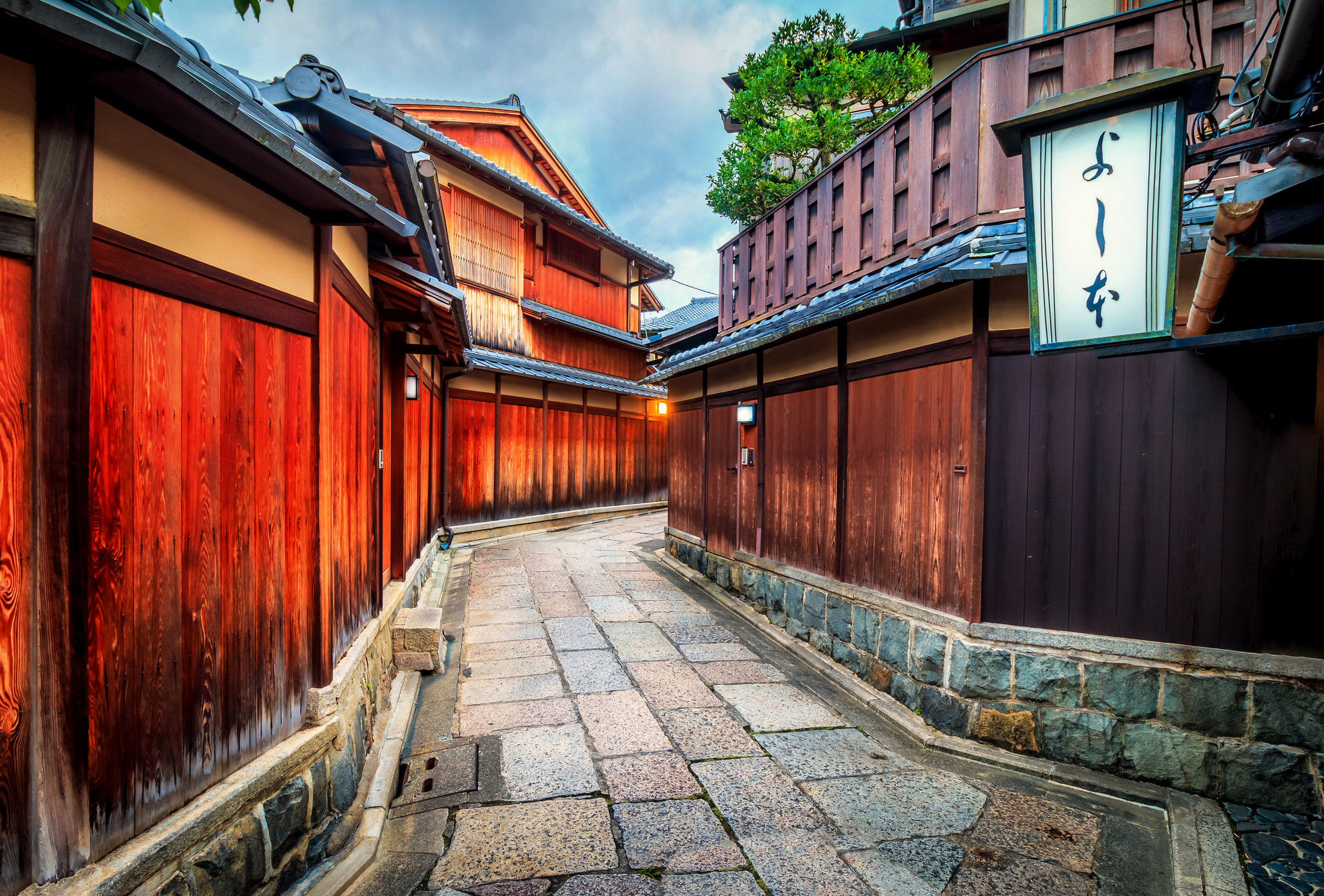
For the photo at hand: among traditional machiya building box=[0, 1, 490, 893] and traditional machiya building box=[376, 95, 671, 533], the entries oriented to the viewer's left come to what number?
0

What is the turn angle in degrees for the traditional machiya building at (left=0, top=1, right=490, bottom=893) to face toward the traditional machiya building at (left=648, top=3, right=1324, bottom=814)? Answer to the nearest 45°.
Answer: approximately 45° to its left

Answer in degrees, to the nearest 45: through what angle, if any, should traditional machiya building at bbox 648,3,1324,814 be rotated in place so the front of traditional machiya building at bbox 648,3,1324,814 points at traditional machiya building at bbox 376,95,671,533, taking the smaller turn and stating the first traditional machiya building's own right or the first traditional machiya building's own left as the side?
approximately 90° to the first traditional machiya building's own right

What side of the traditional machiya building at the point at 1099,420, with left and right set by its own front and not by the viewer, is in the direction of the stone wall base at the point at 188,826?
front

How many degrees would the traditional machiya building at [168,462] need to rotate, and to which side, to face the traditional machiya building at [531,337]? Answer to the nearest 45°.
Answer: approximately 90° to its left

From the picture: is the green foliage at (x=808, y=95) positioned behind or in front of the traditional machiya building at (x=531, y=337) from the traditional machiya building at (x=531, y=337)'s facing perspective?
in front

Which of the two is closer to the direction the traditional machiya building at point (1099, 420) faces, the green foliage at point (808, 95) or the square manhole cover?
the square manhole cover

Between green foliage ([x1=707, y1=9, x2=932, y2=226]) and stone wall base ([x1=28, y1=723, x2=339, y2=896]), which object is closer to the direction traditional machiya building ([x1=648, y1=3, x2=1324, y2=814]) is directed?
the stone wall base

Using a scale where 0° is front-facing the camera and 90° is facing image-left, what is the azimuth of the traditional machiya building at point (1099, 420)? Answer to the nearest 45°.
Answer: approximately 45°
